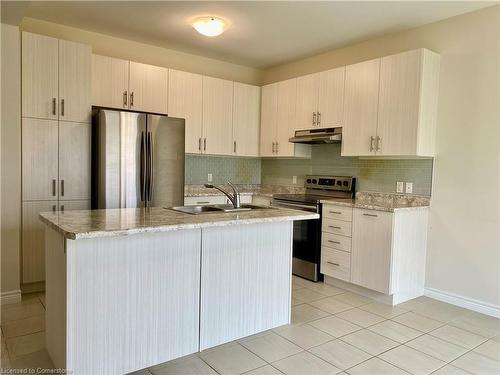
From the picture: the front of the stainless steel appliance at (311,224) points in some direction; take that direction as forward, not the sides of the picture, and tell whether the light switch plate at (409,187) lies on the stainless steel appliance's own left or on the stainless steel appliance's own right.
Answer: on the stainless steel appliance's own left

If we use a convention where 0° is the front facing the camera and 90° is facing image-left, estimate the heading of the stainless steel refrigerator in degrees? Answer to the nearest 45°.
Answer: approximately 315°

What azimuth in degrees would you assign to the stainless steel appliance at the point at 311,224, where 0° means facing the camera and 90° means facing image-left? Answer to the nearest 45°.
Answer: approximately 45°

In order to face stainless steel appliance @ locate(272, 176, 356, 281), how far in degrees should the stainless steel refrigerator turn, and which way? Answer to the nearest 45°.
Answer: approximately 45° to its left
